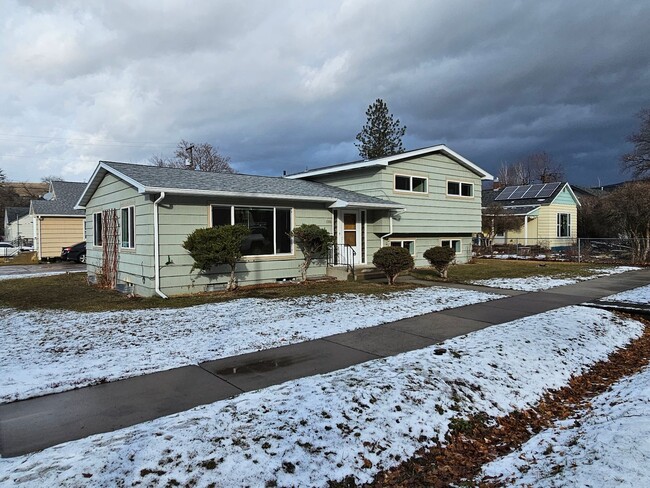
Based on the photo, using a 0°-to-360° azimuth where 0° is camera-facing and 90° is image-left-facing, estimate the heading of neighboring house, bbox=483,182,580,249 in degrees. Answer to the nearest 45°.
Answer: approximately 315°

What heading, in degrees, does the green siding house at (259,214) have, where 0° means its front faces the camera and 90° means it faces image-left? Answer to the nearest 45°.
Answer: approximately 315°

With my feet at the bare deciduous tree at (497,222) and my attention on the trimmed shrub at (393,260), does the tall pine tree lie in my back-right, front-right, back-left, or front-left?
back-right

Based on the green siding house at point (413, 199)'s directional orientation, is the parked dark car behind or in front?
behind

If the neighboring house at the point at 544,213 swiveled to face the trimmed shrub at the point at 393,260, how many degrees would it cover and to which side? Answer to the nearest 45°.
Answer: approximately 45° to its right

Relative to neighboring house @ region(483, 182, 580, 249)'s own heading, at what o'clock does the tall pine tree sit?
The tall pine tree is roughly at 5 o'clock from the neighboring house.

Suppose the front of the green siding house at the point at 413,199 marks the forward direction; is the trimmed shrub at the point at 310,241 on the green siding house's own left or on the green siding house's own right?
on the green siding house's own right

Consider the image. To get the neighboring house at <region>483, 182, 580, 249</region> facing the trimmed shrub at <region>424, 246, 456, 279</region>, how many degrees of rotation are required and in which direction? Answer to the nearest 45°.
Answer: approximately 45° to its right

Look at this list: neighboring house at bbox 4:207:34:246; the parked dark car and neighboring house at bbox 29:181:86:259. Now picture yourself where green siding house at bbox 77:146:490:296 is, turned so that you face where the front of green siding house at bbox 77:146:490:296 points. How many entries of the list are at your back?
3

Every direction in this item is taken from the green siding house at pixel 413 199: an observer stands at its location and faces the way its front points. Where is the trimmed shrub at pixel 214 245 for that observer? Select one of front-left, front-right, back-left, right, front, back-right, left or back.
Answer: right

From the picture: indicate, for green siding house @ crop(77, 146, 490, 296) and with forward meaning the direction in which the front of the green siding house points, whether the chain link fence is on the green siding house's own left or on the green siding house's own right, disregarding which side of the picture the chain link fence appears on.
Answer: on the green siding house's own left

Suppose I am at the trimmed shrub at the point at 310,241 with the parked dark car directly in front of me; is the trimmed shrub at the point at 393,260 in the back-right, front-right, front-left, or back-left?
back-right

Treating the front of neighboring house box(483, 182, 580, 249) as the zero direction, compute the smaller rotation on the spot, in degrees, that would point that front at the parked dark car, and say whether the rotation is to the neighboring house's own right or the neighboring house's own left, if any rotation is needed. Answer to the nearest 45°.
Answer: approximately 90° to the neighboring house's own right

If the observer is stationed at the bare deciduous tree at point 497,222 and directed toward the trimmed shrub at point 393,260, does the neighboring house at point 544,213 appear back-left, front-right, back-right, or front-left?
back-left

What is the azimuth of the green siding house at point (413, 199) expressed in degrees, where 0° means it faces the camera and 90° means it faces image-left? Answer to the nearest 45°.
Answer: approximately 315°

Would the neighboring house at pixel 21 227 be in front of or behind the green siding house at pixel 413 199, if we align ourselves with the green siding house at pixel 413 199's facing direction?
behind

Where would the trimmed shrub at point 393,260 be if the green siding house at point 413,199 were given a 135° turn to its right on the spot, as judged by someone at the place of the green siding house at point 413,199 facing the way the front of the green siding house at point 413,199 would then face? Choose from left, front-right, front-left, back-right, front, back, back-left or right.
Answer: left

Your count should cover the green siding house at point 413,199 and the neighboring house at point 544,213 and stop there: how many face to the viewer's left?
0
